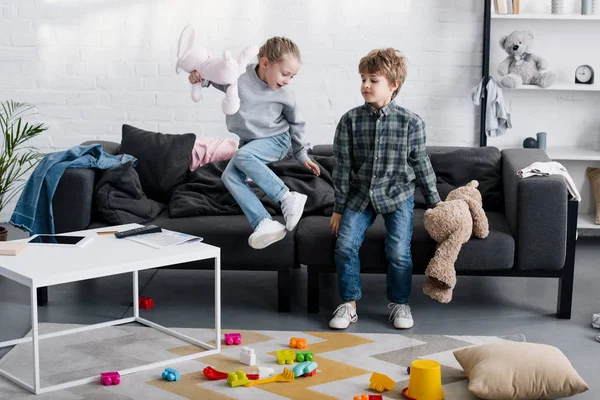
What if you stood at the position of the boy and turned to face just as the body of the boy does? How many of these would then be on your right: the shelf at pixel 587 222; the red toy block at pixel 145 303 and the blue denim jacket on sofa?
2

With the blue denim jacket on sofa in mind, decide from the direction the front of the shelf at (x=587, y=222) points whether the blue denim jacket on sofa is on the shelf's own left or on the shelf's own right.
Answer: on the shelf's own right

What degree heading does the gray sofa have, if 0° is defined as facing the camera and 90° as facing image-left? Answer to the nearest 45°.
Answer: approximately 0°

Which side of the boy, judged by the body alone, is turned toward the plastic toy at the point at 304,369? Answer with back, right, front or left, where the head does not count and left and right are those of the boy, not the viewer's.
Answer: front

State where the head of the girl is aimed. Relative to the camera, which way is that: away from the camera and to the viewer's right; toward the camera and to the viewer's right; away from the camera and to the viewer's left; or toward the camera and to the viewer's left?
toward the camera and to the viewer's right

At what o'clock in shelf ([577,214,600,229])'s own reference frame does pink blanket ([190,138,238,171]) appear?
The pink blanket is roughly at 2 o'clock from the shelf.

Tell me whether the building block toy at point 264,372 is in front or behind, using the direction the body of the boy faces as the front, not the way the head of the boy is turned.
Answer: in front

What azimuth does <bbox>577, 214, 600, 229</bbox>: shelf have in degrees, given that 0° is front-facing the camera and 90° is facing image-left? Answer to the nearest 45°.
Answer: approximately 0°

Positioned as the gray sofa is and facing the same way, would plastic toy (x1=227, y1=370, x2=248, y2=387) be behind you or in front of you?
in front

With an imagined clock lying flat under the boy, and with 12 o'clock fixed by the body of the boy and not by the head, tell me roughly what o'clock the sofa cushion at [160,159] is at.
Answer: The sofa cushion is roughly at 4 o'clock from the boy.
